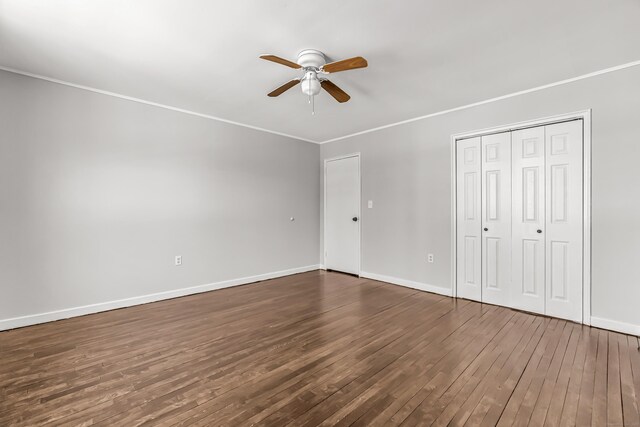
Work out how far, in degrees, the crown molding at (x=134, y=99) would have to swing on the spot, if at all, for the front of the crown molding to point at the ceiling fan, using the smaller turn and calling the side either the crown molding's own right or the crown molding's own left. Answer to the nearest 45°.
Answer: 0° — it already faces it

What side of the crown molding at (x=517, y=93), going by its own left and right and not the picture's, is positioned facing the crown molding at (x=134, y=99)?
front

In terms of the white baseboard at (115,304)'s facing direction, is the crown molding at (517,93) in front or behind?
in front

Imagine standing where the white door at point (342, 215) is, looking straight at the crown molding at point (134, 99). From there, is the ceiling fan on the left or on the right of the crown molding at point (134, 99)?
left

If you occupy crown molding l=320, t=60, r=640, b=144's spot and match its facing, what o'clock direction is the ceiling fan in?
The ceiling fan is roughly at 12 o'clock from the crown molding.

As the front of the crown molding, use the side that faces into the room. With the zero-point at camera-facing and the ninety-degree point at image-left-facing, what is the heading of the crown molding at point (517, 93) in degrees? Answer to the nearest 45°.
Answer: approximately 45°

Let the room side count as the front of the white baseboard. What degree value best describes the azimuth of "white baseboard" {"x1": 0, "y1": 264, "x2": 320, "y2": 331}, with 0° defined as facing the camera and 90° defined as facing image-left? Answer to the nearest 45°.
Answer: approximately 315°

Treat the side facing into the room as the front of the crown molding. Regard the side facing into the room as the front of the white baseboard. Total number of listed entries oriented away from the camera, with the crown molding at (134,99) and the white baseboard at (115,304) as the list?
0

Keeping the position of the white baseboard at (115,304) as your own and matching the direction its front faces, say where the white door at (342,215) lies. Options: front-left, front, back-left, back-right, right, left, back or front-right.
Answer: front-left

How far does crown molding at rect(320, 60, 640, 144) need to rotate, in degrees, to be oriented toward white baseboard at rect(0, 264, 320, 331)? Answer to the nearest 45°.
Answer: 0° — it already faces it

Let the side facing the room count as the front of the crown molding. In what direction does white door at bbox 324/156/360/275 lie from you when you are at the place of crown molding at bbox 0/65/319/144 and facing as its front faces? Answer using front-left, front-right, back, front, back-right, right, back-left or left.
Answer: front-left

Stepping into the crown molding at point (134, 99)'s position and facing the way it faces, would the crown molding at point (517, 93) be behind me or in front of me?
in front

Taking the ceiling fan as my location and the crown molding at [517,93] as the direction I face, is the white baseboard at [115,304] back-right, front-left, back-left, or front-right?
back-left
